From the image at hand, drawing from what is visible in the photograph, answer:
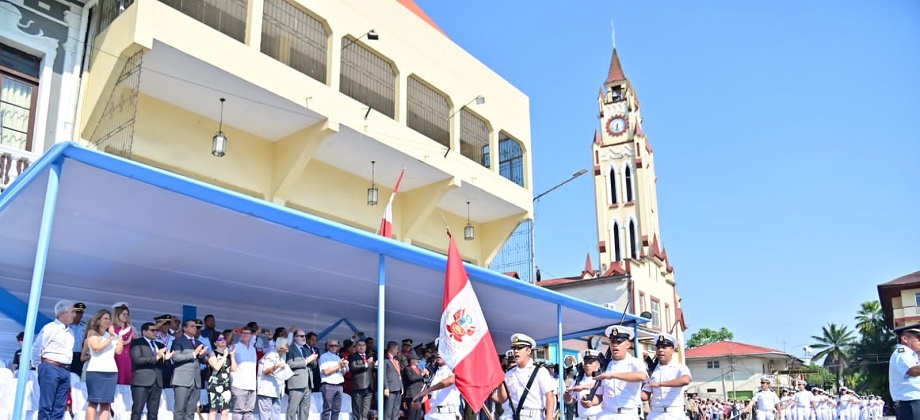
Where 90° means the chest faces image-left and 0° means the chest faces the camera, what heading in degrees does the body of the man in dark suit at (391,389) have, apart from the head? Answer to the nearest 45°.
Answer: approximately 315°

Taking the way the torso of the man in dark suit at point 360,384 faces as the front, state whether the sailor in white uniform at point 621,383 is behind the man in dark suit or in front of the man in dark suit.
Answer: in front

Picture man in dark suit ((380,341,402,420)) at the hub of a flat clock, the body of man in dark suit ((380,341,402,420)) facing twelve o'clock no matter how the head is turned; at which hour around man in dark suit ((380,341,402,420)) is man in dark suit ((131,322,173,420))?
man in dark suit ((131,322,173,420)) is roughly at 3 o'clock from man in dark suit ((380,341,402,420)).

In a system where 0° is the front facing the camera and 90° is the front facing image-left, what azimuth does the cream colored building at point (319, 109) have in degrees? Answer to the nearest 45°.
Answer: approximately 315°

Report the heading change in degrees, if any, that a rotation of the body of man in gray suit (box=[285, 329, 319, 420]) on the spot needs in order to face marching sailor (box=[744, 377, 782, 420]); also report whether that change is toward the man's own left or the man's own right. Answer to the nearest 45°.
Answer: approximately 90° to the man's own left

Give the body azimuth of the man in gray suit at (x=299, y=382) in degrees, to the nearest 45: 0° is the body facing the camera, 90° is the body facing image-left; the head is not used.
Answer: approximately 315°

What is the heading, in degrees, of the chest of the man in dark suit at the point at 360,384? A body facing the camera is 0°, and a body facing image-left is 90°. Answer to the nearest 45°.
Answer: approximately 315°

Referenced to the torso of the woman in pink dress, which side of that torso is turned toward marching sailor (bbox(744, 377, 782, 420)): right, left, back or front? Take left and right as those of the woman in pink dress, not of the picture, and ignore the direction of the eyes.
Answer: left

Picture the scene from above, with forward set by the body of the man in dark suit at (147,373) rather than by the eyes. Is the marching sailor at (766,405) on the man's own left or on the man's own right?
on the man's own left

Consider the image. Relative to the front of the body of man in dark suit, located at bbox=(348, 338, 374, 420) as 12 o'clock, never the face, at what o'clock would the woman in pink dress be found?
The woman in pink dress is roughly at 3 o'clock from the man in dark suit.

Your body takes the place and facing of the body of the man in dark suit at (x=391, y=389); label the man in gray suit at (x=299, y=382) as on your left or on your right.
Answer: on your right
